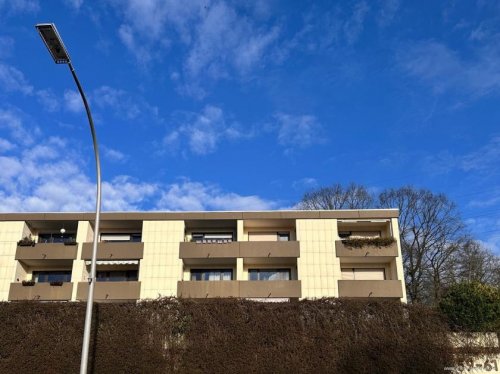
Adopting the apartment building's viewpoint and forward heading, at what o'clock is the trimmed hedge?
The trimmed hedge is roughly at 12 o'clock from the apartment building.

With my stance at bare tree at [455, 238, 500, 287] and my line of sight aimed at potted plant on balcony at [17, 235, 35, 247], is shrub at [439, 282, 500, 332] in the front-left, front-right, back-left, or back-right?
front-left

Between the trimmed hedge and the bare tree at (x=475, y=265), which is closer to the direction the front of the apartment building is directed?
the trimmed hedge

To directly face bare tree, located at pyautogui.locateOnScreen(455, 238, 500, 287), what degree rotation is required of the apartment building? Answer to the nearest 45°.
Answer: approximately 90° to its left

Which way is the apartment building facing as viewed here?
toward the camera

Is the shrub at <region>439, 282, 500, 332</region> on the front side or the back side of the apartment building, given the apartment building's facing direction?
on the front side

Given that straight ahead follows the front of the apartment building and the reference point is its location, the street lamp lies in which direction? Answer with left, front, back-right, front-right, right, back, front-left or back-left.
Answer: front
